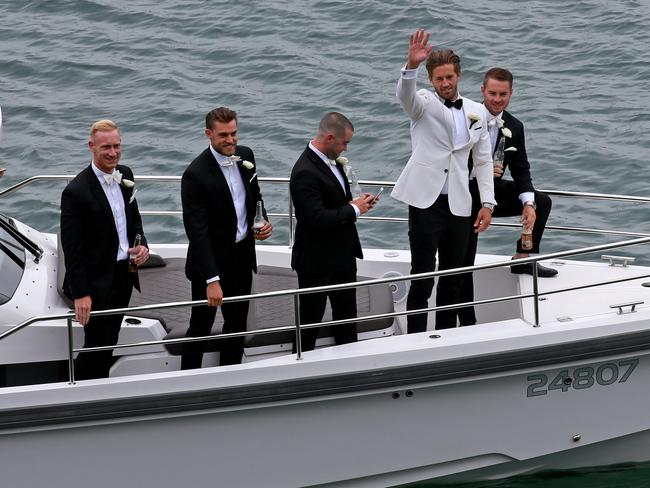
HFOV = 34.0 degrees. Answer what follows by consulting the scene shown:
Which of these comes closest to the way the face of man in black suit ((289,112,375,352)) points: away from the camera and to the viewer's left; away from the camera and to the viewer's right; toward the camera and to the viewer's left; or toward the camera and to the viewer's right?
toward the camera and to the viewer's right

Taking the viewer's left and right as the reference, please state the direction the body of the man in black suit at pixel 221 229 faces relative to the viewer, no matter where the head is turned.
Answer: facing the viewer and to the right of the viewer

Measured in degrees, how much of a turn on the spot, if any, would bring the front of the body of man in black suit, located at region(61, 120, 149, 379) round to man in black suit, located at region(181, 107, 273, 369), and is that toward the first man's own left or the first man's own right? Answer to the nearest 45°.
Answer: approximately 45° to the first man's own left
